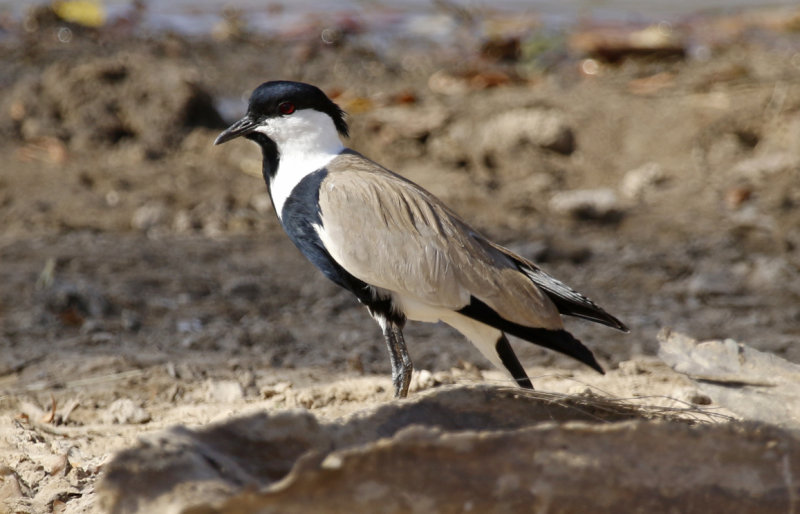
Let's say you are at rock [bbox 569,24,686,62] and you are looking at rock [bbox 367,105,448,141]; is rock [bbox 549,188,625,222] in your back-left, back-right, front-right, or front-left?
front-left

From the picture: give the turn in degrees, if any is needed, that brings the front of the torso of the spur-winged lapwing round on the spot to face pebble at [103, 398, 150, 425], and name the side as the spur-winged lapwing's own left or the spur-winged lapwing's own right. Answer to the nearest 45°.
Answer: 0° — it already faces it

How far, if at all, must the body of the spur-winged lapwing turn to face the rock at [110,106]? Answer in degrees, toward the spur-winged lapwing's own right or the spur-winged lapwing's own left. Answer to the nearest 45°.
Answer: approximately 45° to the spur-winged lapwing's own right

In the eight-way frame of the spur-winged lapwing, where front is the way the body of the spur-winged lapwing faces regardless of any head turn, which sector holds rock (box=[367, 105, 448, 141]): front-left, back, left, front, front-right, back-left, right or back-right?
right

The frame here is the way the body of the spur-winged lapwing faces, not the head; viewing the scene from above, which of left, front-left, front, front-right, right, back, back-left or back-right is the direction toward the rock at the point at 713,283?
back-right

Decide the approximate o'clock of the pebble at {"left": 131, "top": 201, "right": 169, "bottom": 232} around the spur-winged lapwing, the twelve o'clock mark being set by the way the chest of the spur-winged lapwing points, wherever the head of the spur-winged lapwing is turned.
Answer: The pebble is roughly at 2 o'clock from the spur-winged lapwing.

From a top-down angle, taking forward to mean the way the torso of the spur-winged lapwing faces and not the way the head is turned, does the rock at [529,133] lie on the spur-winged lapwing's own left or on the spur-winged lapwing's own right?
on the spur-winged lapwing's own right

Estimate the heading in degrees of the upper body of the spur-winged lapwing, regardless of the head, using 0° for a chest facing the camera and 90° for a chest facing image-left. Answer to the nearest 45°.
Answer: approximately 90°

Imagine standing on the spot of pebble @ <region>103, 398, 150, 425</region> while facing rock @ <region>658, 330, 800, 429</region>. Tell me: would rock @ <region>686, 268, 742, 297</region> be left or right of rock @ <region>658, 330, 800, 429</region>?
left

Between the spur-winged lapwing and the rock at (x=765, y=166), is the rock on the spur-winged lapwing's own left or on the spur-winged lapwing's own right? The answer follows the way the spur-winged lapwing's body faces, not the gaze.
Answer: on the spur-winged lapwing's own right

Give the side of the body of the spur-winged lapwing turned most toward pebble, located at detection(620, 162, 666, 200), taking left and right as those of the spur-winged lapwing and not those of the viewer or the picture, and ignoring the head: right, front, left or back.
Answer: right

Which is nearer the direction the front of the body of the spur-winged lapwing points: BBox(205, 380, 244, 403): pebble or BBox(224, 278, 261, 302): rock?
the pebble

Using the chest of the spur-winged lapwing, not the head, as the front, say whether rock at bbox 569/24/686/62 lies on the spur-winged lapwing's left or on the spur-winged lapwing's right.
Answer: on the spur-winged lapwing's right

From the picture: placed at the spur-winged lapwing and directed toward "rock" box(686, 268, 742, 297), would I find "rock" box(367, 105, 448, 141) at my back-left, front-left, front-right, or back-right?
front-left

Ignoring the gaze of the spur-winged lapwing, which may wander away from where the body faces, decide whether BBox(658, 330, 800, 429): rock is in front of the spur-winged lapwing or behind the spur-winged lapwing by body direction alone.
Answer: behind
